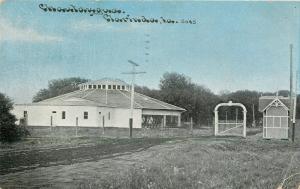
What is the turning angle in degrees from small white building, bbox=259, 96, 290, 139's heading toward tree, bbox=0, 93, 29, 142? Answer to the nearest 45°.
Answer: approximately 45° to its right

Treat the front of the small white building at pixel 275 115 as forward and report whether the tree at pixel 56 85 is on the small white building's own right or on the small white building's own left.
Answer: on the small white building's own right

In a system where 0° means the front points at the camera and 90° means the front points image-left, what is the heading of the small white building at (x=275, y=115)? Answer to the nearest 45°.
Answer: approximately 0°
